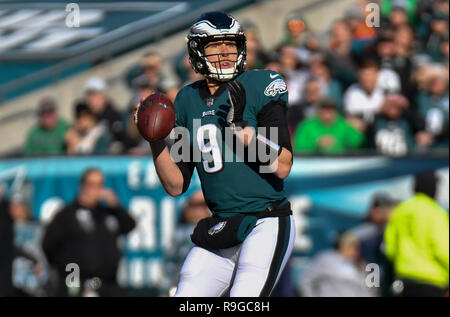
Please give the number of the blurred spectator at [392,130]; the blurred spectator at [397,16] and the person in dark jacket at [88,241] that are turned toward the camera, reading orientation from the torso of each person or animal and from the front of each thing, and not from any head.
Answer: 3

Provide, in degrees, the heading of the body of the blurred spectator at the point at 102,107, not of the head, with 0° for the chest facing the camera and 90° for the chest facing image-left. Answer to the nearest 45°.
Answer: approximately 0°

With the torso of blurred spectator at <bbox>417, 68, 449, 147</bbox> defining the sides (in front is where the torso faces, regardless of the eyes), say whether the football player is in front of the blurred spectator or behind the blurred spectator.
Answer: in front

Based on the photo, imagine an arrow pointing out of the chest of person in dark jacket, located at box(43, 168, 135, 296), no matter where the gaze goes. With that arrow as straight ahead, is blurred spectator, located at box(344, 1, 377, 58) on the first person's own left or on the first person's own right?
on the first person's own left
